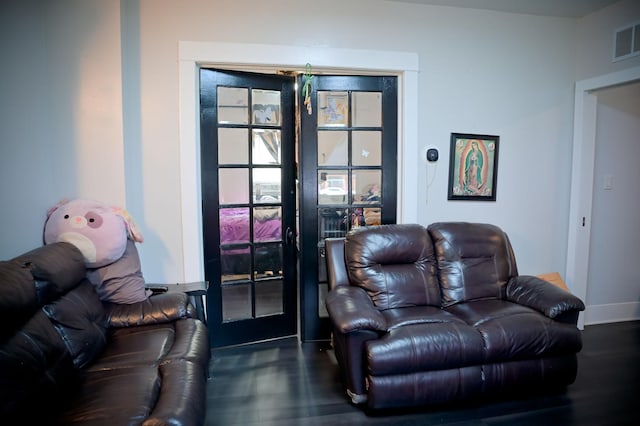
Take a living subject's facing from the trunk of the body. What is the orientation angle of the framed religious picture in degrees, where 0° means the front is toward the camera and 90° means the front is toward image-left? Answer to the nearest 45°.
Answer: approximately 0°

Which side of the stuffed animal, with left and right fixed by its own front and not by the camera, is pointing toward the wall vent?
left

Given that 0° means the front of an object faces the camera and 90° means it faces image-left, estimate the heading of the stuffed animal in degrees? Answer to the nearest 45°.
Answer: approximately 0°

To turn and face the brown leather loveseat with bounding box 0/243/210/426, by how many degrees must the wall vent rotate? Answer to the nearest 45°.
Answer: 0° — it already faces it

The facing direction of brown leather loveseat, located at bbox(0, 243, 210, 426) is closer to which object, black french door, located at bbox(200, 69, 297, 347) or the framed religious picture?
the framed religious picture

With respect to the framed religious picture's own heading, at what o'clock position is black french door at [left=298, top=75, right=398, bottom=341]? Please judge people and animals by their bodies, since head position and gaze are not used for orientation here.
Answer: The black french door is roughly at 2 o'clock from the framed religious picture.

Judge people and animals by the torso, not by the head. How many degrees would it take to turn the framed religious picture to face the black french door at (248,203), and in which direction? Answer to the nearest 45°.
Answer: approximately 45° to its right

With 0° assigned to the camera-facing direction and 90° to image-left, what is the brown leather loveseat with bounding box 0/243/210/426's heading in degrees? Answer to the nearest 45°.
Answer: approximately 270°

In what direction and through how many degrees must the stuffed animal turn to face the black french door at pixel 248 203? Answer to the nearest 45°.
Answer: approximately 90° to its left

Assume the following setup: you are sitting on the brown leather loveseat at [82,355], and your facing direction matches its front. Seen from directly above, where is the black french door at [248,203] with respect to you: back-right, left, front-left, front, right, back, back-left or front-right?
front-left
